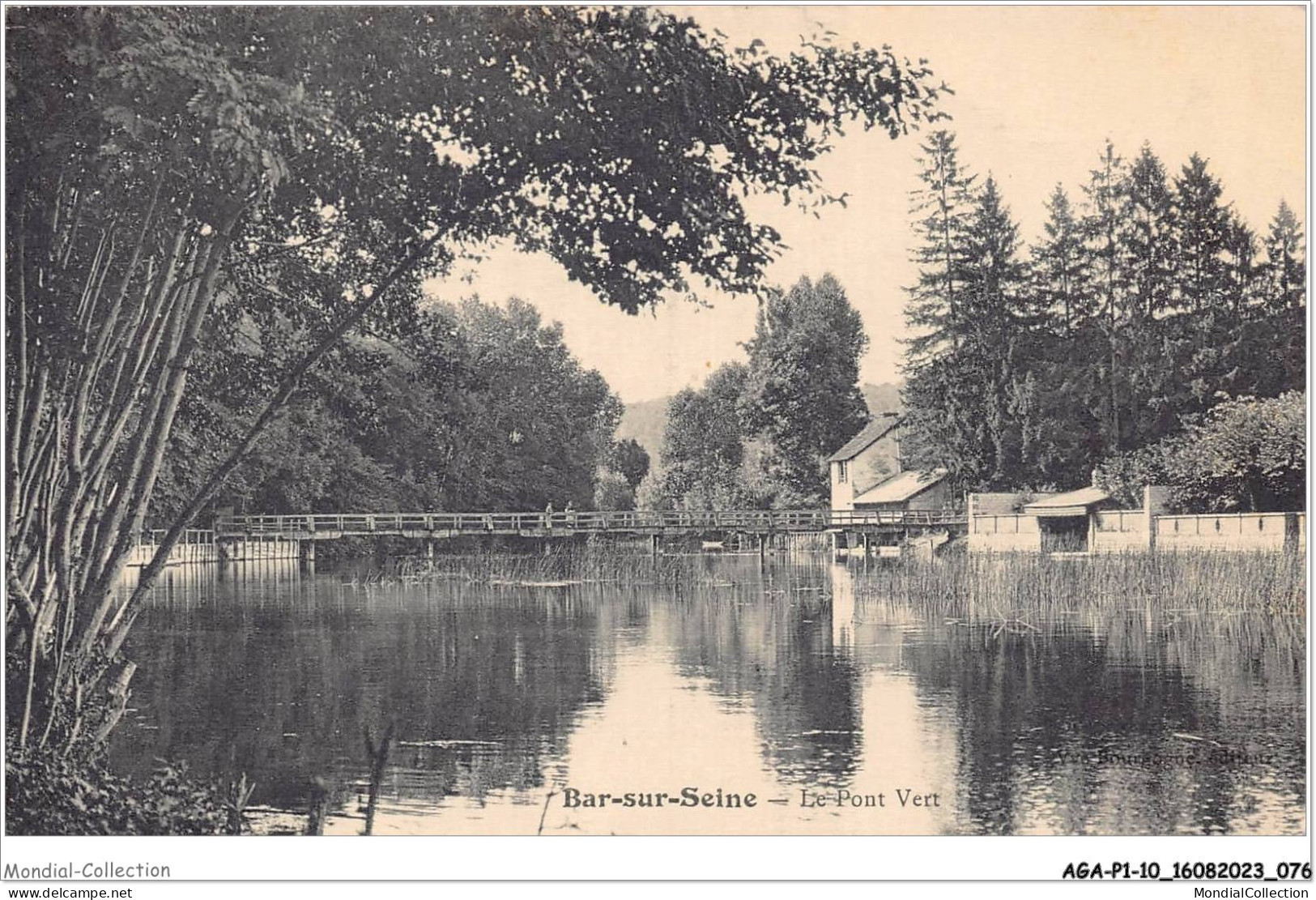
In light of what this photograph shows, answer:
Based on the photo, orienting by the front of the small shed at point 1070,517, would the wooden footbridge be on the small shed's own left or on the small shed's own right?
on the small shed's own right

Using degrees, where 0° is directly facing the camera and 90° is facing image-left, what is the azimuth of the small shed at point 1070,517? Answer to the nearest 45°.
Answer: approximately 0°

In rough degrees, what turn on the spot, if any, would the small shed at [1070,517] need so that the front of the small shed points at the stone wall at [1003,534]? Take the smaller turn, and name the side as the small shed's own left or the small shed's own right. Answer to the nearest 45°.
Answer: approximately 135° to the small shed's own right
